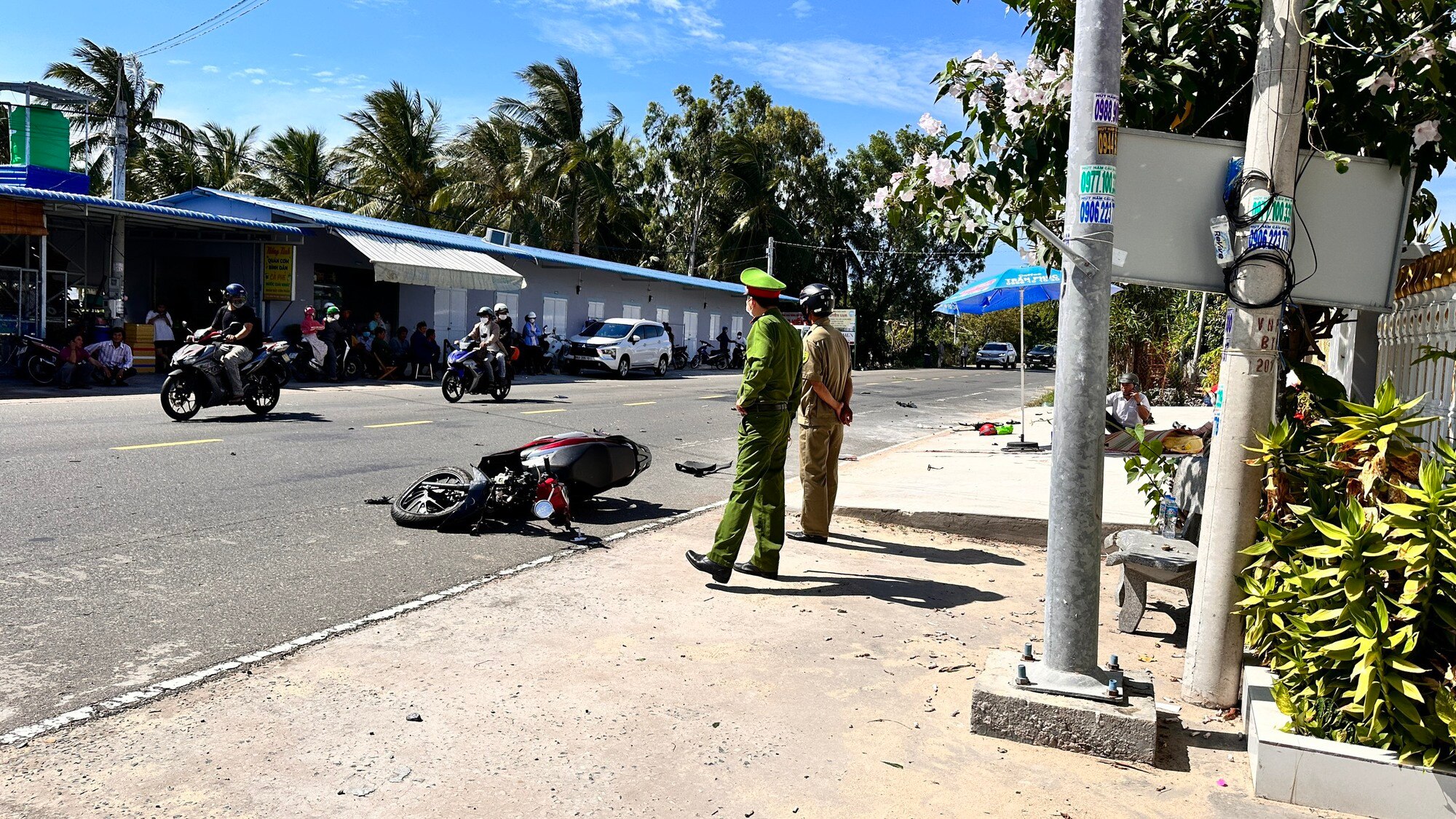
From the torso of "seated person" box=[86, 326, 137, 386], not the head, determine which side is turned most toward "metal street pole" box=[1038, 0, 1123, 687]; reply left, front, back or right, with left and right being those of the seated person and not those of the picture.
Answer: front

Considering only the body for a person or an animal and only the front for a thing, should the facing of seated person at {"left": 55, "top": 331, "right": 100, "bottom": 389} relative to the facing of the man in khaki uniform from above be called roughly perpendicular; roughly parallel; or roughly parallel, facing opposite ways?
roughly parallel, facing opposite ways

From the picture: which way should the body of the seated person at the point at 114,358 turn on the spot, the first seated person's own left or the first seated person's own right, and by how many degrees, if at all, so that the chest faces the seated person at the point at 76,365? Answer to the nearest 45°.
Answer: approximately 45° to the first seated person's own right

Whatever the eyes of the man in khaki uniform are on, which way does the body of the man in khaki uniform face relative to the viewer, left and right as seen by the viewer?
facing away from the viewer and to the left of the viewer

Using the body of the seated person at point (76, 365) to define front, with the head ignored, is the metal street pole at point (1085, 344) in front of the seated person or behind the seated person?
in front

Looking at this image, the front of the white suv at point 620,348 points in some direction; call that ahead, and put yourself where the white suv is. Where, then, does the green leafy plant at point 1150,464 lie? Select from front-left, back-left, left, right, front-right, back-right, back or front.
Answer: front-left

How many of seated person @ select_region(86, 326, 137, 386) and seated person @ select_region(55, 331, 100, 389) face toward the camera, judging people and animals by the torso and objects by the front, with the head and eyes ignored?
2

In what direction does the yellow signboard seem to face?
toward the camera

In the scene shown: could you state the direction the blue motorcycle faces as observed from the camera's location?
facing the viewer and to the left of the viewer

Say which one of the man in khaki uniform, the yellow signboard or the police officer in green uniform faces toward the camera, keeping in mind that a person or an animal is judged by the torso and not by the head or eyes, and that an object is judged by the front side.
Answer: the yellow signboard

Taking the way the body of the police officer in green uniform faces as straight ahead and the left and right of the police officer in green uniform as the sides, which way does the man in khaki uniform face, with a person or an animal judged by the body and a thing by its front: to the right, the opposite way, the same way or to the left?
the same way

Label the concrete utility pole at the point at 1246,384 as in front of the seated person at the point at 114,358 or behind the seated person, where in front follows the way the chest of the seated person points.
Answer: in front

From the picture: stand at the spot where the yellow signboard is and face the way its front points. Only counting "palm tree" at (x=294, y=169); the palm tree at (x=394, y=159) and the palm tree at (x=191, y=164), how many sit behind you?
3

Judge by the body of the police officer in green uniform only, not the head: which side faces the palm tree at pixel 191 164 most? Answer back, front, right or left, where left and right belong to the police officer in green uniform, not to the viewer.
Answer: front

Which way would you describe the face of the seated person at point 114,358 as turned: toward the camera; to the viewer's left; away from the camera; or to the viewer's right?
toward the camera

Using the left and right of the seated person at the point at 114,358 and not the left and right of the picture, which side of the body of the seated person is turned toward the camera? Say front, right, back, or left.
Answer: front

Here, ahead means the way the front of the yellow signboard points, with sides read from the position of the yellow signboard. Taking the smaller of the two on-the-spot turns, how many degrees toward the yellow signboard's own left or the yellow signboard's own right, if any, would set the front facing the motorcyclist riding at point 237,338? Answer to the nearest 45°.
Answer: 0° — it already faces them

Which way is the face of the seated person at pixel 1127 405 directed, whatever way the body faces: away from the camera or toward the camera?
toward the camera

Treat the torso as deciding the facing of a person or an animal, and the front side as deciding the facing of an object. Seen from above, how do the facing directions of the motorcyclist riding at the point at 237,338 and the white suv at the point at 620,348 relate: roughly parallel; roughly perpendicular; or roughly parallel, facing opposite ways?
roughly parallel

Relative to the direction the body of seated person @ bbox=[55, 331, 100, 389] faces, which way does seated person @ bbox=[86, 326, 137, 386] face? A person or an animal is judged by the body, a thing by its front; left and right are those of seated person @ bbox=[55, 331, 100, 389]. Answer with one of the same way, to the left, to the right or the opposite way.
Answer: the same way
